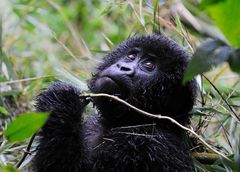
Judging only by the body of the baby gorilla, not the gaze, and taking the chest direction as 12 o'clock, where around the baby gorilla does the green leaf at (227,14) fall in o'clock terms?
The green leaf is roughly at 10 o'clock from the baby gorilla.

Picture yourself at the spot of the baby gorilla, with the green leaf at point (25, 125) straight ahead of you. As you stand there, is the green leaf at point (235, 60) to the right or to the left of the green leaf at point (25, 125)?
left

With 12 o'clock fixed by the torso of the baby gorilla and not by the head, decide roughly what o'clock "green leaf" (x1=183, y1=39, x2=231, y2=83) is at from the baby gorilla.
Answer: The green leaf is roughly at 10 o'clock from the baby gorilla.

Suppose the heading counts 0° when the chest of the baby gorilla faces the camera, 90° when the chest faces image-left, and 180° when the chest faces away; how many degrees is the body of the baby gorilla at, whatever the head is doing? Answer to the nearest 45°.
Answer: approximately 45°
